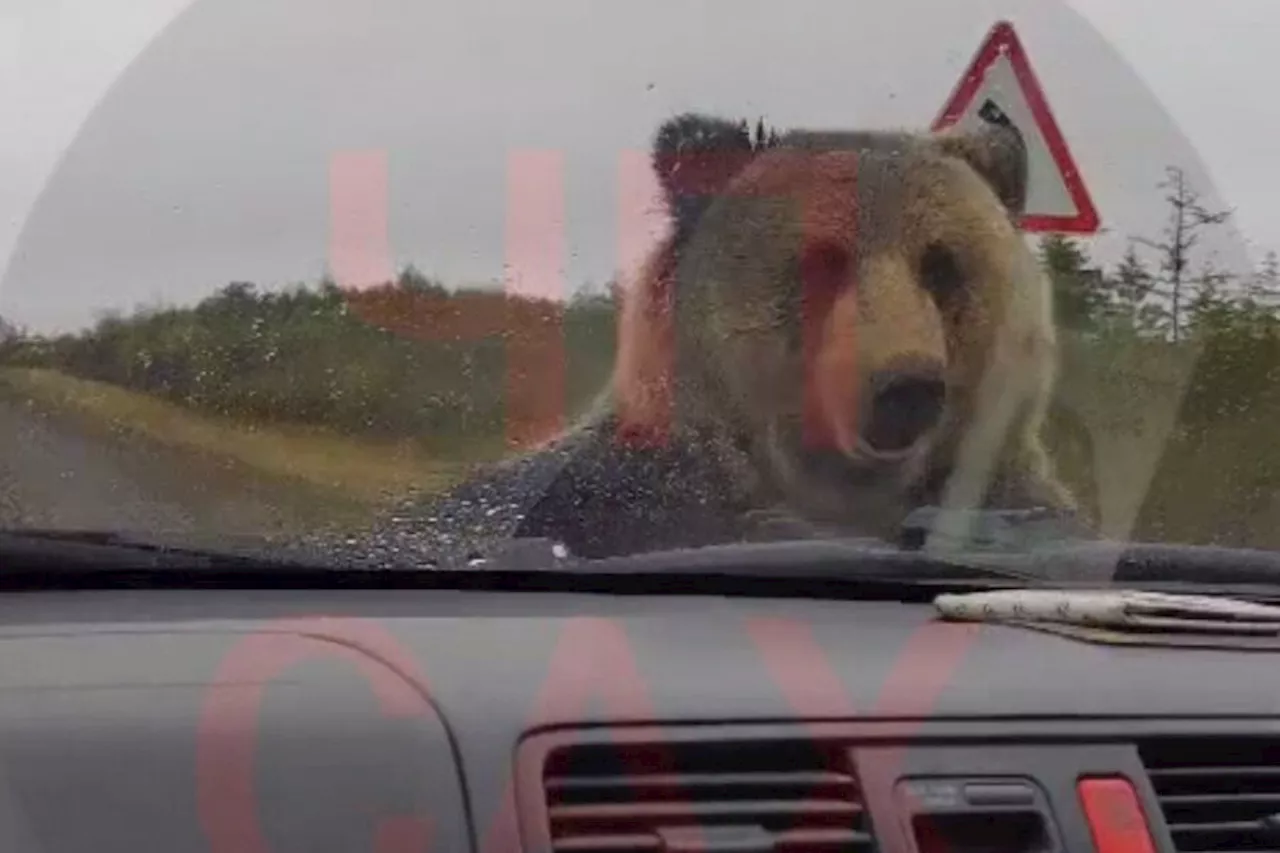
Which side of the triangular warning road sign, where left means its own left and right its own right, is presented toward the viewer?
front
